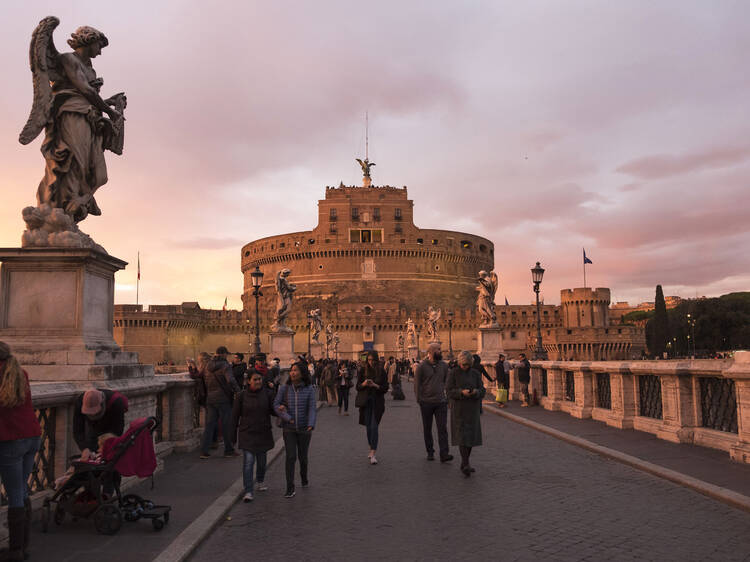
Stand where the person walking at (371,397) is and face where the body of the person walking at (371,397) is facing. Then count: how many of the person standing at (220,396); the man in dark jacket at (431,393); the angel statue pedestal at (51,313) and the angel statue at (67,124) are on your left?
1

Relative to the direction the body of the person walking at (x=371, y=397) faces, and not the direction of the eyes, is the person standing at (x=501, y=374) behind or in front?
behind

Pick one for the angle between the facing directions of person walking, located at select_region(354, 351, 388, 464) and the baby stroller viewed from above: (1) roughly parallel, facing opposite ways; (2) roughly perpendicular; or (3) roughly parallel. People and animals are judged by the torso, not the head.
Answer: roughly perpendicular

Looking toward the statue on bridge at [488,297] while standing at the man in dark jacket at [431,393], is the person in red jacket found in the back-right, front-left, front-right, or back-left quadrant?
back-left

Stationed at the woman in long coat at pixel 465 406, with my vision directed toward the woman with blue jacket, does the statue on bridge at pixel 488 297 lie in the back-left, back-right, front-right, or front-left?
back-right

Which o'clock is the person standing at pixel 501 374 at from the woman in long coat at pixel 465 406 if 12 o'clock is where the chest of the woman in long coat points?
The person standing is roughly at 6 o'clock from the woman in long coat.

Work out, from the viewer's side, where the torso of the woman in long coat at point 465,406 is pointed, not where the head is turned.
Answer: toward the camera

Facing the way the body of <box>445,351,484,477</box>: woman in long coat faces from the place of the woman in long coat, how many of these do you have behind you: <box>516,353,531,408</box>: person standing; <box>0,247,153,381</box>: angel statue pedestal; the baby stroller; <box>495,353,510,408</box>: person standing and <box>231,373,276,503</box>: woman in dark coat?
2

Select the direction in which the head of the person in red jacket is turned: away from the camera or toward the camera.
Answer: away from the camera

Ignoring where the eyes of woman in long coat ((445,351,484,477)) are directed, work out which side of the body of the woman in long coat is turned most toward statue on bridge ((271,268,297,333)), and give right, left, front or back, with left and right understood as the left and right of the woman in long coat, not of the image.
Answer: back

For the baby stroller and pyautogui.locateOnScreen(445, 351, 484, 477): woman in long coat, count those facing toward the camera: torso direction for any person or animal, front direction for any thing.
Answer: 1
